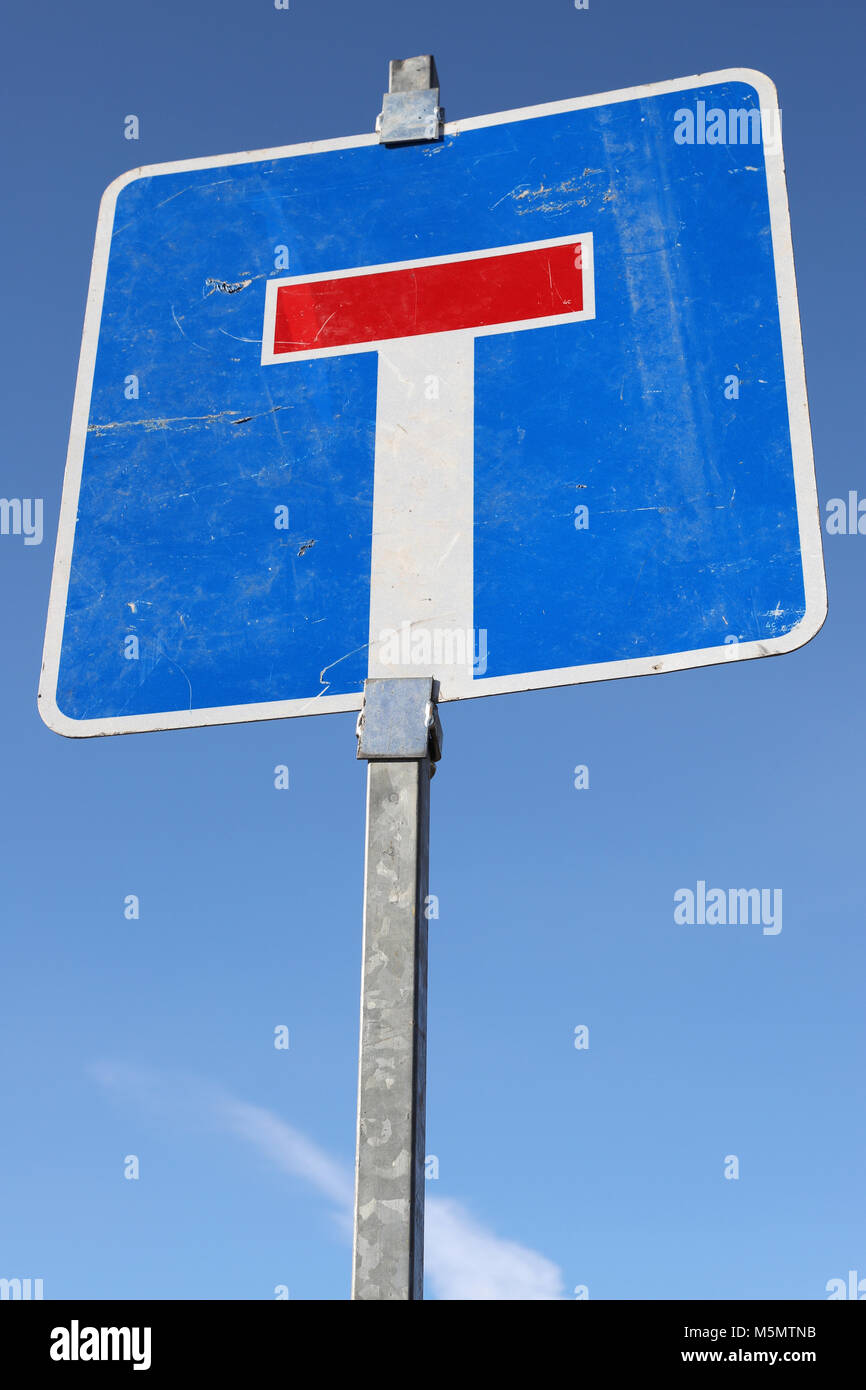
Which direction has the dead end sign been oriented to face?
toward the camera
